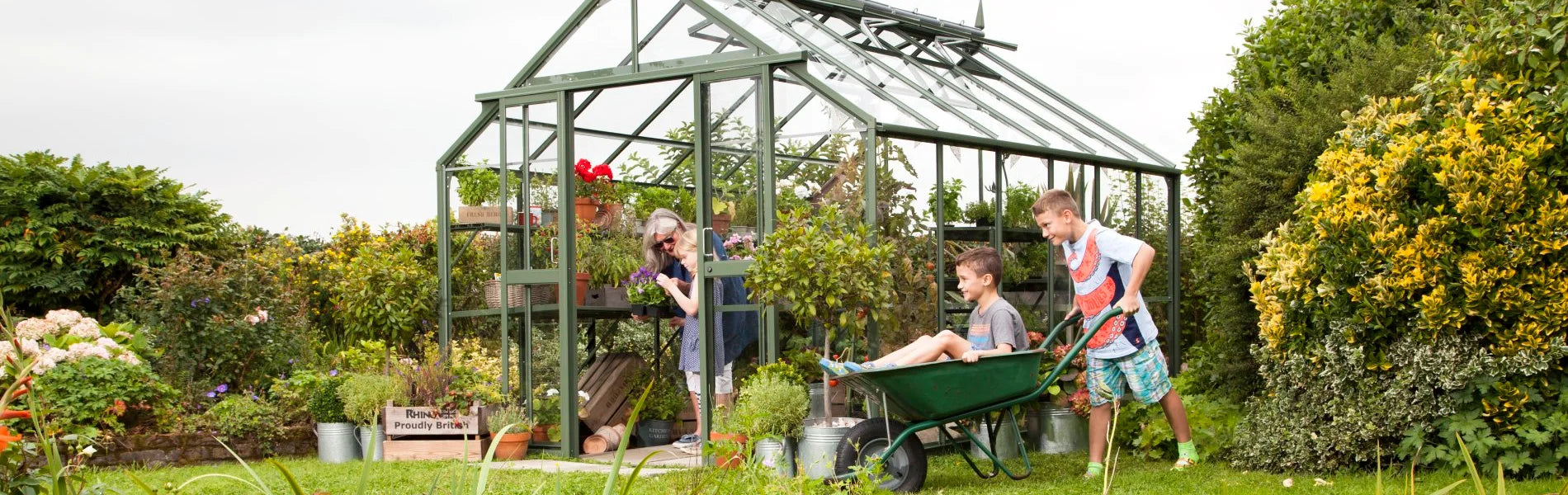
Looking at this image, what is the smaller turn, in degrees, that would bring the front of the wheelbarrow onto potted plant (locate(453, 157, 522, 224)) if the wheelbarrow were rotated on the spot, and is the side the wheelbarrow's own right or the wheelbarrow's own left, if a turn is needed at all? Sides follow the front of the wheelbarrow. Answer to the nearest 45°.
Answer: approximately 45° to the wheelbarrow's own right

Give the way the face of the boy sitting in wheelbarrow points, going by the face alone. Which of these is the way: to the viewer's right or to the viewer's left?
to the viewer's left

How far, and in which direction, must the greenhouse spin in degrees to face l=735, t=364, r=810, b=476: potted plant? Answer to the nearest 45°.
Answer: approximately 45° to its left

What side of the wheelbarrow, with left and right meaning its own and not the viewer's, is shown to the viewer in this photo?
left

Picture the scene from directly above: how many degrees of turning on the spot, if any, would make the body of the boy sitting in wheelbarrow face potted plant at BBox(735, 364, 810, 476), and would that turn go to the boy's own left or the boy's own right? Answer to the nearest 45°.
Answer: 0° — they already face it

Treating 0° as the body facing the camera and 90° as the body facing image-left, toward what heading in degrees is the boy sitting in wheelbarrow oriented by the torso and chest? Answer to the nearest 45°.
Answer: approximately 90°

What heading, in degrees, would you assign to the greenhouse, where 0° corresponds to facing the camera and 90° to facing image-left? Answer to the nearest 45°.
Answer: approximately 45°
